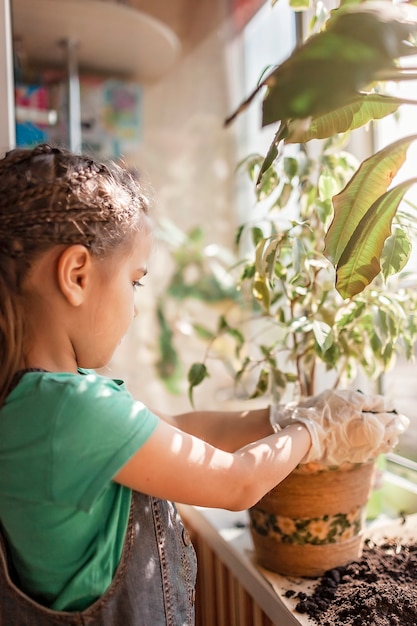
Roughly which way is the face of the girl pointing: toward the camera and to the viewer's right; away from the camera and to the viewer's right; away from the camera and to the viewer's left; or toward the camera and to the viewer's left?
away from the camera and to the viewer's right

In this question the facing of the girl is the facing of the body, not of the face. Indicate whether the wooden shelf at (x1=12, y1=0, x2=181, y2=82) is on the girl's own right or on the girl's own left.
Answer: on the girl's own left

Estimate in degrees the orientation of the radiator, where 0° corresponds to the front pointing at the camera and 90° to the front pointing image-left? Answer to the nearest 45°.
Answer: approximately 45°

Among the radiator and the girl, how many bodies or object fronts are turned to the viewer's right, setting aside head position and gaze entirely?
1

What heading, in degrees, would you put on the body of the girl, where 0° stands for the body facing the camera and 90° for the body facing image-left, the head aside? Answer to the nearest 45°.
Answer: approximately 270°
